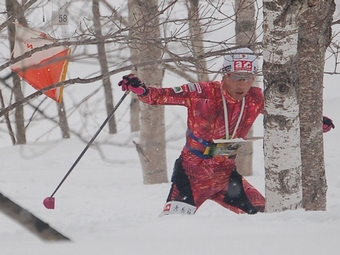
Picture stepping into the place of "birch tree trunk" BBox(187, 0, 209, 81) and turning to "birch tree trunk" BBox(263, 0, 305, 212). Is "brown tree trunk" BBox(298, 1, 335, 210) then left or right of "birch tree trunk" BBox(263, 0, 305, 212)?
left

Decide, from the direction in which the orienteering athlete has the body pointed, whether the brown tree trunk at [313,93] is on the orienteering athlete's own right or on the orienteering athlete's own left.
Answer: on the orienteering athlete's own left
